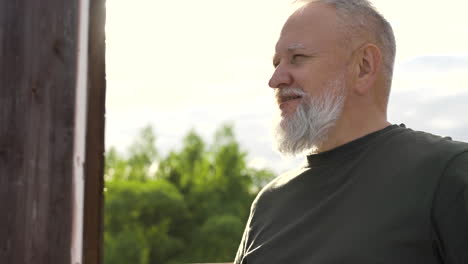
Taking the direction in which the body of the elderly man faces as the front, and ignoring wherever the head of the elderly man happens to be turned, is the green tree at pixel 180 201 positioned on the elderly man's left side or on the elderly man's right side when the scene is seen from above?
on the elderly man's right side

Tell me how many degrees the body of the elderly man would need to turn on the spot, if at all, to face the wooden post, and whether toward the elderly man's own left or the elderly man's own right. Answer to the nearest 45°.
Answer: approximately 45° to the elderly man's own right

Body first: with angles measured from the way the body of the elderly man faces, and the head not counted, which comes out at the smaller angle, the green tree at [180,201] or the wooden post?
the wooden post

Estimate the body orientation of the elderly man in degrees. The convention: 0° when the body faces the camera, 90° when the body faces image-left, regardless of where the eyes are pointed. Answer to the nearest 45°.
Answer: approximately 45°

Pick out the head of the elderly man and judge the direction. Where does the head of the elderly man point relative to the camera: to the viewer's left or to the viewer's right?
to the viewer's left
